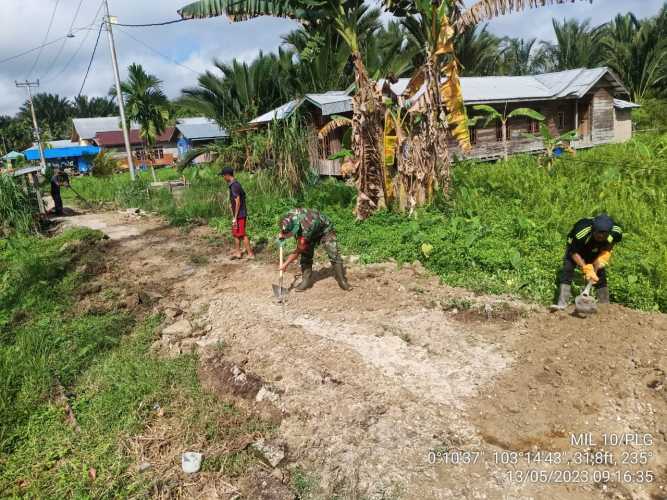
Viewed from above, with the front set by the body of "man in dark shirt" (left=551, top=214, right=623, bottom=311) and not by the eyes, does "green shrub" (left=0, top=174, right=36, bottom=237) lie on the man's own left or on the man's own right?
on the man's own right

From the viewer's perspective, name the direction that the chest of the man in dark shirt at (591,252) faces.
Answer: toward the camera

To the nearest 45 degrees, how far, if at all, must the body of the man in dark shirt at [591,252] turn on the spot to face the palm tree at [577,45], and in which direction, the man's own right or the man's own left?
approximately 180°

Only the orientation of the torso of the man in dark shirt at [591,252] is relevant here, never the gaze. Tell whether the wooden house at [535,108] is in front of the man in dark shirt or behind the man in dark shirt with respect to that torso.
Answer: behind

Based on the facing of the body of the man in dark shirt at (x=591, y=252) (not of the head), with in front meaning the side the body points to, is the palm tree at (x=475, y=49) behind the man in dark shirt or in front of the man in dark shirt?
behind

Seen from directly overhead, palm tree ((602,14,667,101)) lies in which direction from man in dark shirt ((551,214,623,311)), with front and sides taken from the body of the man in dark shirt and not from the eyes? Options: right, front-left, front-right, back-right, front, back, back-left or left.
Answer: back

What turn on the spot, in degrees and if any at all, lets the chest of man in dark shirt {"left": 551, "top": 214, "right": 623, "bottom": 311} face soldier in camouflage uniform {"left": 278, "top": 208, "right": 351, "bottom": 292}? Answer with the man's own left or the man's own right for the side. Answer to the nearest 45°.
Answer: approximately 90° to the man's own right

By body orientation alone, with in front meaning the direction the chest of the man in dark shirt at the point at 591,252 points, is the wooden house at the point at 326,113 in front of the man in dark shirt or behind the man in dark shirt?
behind
